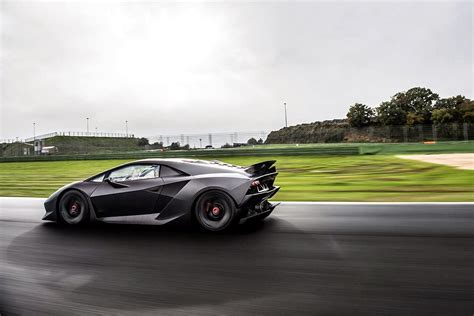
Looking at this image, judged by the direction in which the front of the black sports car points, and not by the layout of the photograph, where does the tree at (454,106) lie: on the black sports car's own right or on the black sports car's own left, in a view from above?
on the black sports car's own right

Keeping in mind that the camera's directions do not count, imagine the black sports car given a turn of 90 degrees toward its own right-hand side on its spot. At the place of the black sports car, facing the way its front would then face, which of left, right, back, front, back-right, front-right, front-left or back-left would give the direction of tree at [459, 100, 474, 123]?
front-right

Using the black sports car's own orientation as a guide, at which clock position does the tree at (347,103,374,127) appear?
The tree is roughly at 4 o'clock from the black sports car.

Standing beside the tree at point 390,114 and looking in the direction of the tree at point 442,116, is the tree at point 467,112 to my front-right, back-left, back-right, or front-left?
front-left

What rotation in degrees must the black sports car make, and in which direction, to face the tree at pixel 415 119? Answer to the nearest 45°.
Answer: approximately 135° to its right

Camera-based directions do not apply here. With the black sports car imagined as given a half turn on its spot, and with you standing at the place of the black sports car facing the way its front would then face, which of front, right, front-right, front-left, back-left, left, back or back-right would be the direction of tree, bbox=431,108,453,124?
front-left

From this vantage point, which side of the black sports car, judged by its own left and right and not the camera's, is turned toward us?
left

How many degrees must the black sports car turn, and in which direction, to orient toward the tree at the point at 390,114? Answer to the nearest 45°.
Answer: approximately 135° to its right
